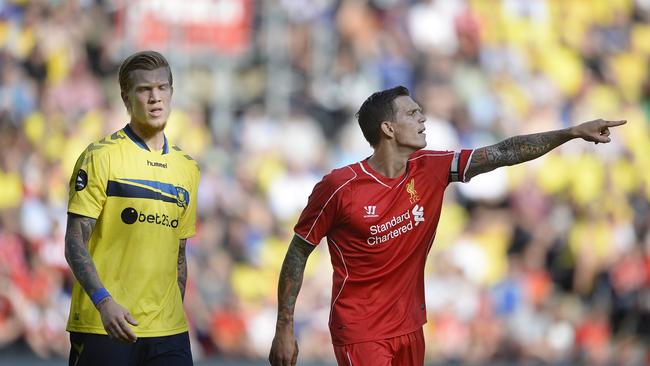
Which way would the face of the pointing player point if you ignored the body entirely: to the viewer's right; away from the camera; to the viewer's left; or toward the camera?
to the viewer's right

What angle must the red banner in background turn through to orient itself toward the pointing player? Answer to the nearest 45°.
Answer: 0° — it already faces them

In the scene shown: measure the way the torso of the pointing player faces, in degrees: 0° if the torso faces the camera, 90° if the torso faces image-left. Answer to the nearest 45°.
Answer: approximately 315°

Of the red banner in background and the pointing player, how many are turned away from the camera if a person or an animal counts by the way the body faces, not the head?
0

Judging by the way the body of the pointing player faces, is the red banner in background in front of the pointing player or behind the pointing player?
behind

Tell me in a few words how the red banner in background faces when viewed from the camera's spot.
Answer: facing the viewer
